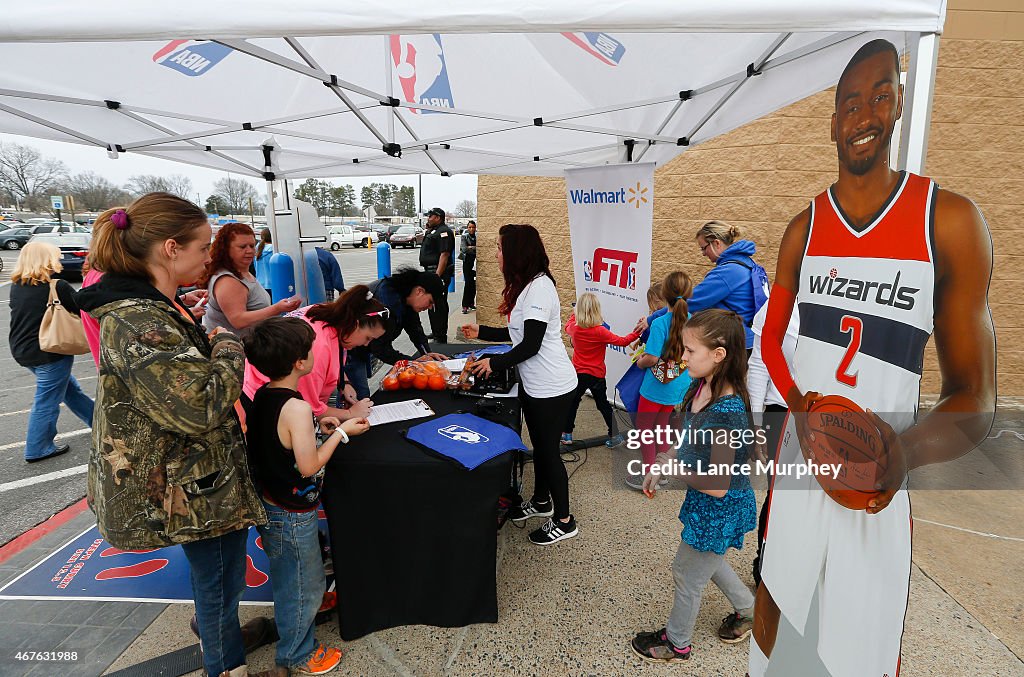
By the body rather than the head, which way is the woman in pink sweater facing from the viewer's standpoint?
to the viewer's right

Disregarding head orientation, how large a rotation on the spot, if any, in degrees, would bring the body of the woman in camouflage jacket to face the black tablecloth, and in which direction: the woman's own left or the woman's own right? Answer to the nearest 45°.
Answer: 0° — they already face it

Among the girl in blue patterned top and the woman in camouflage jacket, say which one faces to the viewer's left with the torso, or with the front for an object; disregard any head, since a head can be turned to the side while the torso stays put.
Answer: the girl in blue patterned top

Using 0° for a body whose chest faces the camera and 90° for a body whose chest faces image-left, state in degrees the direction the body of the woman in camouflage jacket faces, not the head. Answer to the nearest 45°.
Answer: approximately 270°

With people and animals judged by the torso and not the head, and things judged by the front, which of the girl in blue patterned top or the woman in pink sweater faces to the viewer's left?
the girl in blue patterned top

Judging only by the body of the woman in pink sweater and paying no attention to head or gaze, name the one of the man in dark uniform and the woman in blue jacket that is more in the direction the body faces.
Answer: the woman in blue jacket

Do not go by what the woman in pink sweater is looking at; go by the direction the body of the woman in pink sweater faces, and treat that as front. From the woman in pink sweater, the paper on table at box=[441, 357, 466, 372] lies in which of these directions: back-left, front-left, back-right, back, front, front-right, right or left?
front-left

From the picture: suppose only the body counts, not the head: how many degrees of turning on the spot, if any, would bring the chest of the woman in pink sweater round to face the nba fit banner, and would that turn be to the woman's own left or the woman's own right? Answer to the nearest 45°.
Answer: approximately 45° to the woman's own left

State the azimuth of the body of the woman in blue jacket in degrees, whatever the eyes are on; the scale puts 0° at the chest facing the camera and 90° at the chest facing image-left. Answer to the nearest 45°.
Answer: approximately 90°

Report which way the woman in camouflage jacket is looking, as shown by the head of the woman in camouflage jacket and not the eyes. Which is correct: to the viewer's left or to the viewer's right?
to the viewer's right

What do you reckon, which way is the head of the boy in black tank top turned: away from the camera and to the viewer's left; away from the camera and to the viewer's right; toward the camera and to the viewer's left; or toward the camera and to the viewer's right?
away from the camera and to the viewer's right
